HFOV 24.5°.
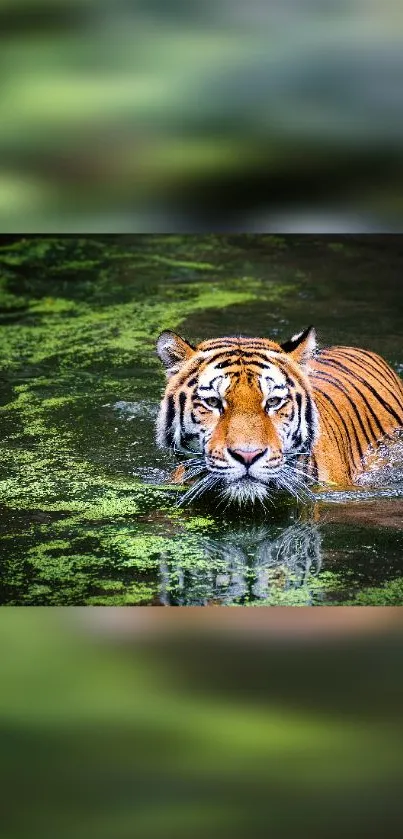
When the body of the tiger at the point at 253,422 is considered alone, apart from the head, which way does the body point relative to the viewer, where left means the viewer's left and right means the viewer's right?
facing the viewer and to the left of the viewer
